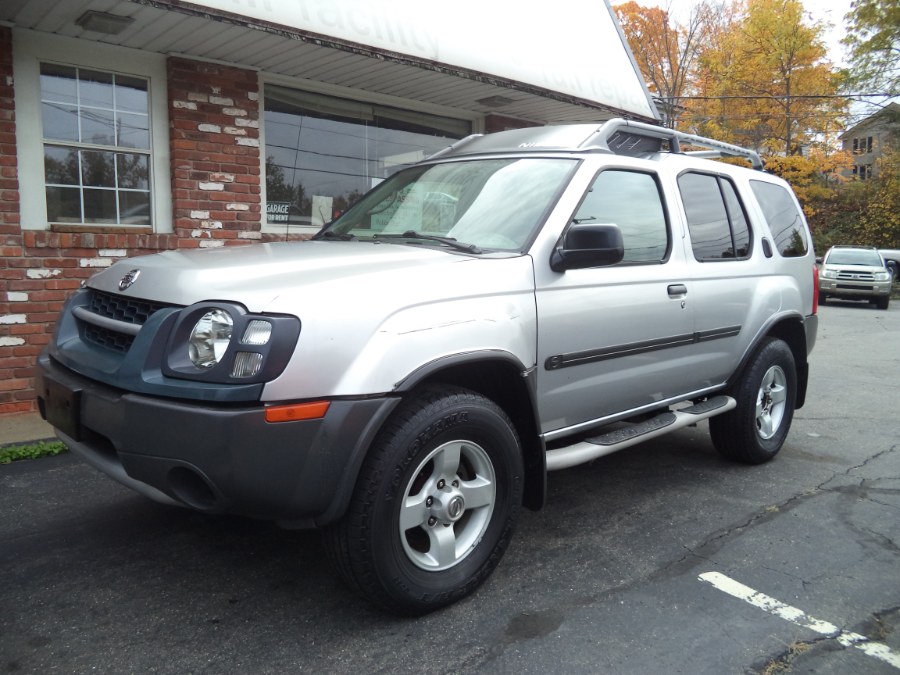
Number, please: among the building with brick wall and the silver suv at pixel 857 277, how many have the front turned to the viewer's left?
0

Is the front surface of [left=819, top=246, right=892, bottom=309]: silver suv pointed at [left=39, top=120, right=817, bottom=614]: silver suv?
yes

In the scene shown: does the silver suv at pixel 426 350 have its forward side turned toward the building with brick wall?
no

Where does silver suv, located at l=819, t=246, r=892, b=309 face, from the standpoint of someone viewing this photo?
facing the viewer

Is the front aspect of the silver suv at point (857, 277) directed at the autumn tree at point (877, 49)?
no

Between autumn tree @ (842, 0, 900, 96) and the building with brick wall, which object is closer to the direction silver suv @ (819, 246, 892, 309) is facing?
the building with brick wall

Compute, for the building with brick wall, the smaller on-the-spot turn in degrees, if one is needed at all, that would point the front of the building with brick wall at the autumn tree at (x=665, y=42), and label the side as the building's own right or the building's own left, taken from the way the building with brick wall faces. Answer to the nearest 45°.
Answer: approximately 90° to the building's own left

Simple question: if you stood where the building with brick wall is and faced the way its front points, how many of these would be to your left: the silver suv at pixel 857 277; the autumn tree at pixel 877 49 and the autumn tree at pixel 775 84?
3

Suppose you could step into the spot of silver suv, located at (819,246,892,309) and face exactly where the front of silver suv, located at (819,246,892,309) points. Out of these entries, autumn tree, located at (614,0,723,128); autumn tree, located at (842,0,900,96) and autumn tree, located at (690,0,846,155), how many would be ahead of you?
0

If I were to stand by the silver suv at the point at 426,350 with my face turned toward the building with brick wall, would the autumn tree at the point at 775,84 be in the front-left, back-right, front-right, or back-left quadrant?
front-right

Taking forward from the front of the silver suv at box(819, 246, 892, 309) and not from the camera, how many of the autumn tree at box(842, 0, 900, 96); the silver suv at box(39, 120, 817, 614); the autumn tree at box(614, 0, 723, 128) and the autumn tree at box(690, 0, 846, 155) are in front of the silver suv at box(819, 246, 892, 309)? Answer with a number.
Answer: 1

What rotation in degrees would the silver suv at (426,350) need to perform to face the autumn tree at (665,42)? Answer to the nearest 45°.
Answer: approximately 135° to its right

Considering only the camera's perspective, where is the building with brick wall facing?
facing the viewer and to the right of the viewer

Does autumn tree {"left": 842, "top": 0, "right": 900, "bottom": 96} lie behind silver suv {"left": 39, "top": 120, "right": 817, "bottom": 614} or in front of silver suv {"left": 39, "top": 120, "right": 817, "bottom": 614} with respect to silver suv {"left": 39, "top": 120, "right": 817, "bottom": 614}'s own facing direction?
behind

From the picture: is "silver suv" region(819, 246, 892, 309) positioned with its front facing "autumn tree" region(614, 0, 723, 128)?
no

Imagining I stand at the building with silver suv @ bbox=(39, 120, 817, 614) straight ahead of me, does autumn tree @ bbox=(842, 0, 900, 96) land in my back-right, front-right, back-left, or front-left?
back-left

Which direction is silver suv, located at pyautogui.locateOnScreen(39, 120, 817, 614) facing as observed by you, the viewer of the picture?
facing the viewer and to the left of the viewer
